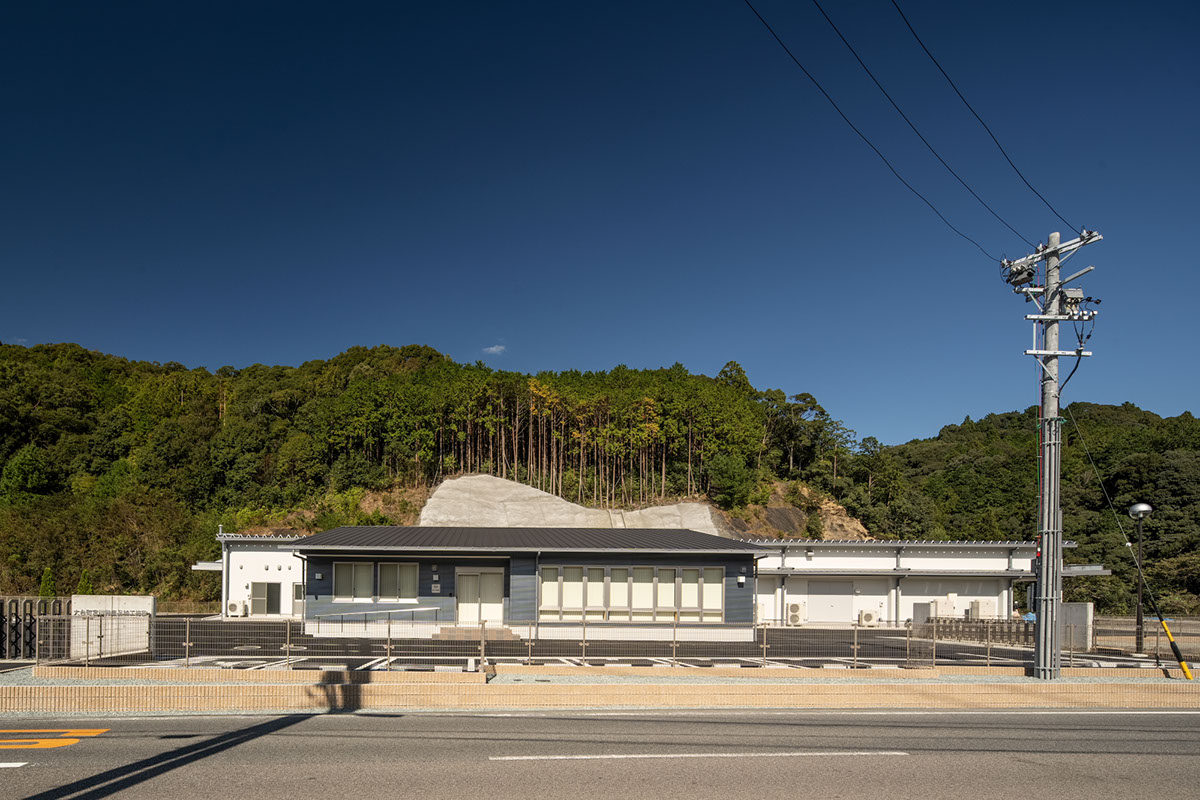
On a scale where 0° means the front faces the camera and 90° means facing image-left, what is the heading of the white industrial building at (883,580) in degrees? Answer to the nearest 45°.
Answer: approximately 0°

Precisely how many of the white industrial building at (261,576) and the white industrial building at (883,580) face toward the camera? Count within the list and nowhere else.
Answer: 2

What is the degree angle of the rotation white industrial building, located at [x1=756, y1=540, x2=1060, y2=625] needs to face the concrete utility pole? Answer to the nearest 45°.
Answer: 0° — it already faces it

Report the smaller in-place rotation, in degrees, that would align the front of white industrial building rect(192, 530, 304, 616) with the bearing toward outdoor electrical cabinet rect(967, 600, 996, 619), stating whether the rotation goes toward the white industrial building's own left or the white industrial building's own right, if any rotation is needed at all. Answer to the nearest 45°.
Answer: approximately 90° to the white industrial building's own left

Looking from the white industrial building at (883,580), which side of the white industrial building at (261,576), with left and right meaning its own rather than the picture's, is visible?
left
